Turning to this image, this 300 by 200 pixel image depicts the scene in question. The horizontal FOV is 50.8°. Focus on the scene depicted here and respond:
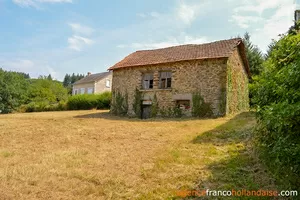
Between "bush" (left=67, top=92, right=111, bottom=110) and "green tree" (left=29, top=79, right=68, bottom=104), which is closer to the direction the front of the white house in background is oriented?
the bush

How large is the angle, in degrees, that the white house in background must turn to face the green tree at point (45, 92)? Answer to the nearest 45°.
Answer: approximately 90° to its right

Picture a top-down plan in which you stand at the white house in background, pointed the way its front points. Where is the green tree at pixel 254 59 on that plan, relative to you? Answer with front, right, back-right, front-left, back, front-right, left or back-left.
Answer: left

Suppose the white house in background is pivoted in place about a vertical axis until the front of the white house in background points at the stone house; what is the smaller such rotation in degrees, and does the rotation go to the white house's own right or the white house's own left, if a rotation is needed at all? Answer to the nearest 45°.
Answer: approximately 45° to the white house's own left

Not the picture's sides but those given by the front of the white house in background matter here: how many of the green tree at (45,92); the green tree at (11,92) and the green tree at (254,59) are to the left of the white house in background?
1

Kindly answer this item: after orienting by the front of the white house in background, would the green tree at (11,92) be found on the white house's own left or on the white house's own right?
on the white house's own right

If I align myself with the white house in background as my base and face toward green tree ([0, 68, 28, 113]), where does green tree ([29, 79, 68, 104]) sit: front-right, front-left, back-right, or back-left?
front-right

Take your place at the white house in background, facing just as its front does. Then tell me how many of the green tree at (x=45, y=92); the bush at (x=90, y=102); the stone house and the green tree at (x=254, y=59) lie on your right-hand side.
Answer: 1

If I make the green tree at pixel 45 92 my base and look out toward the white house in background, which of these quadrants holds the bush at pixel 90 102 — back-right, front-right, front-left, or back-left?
front-right

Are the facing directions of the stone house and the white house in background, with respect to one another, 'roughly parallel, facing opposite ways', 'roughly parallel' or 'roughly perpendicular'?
roughly parallel

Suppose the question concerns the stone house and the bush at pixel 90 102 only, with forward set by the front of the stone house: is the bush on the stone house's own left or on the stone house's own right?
on the stone house's own right

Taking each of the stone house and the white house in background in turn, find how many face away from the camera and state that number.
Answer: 0

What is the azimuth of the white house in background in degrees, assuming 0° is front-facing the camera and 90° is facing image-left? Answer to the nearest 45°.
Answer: approximately 45°

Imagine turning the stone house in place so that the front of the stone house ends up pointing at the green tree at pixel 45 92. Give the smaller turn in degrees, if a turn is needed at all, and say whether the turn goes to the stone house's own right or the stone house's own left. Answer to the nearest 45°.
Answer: approximately 90° to the stone house's own right

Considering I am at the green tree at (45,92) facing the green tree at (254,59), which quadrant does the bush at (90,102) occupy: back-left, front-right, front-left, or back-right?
front-right

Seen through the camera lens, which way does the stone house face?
facing the viewer and to the left of the viewer
